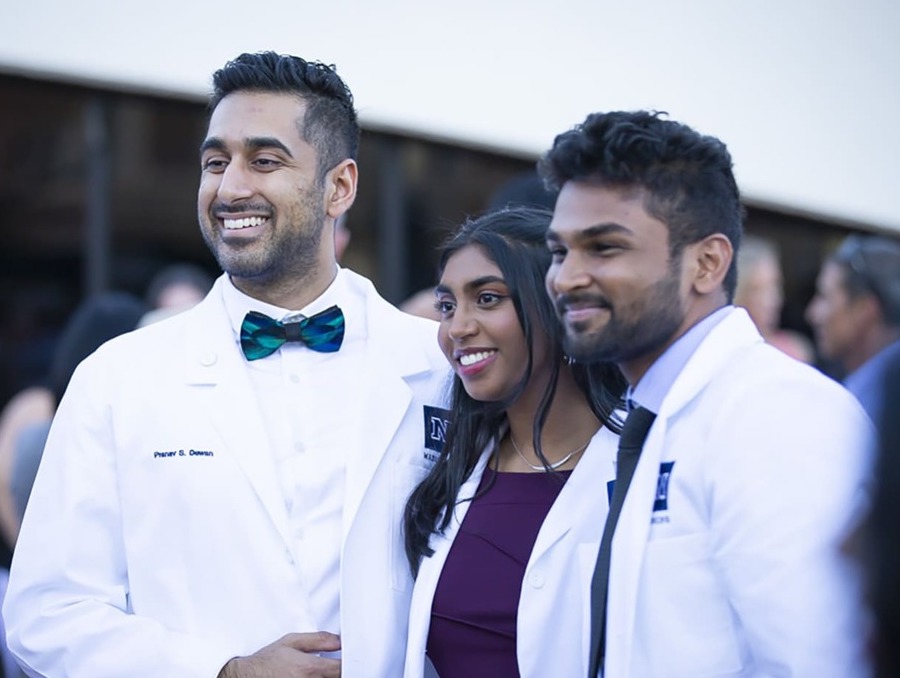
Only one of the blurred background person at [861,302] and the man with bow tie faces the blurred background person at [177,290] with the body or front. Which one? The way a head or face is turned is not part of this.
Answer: the blurred background person at [861,302]

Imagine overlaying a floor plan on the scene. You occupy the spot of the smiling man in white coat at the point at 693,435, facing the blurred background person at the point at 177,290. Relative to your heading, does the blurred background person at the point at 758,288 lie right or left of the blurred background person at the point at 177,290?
right

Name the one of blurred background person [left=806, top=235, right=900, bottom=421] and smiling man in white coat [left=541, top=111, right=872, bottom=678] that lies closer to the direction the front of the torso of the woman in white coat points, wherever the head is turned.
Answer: the smiling man in white coat

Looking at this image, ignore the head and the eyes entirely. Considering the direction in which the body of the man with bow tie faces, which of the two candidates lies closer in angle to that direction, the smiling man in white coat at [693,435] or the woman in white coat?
the smiling man in white coat

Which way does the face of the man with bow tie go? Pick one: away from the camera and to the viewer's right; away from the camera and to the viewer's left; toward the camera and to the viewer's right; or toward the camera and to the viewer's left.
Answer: toward the camera and to the viewer's left

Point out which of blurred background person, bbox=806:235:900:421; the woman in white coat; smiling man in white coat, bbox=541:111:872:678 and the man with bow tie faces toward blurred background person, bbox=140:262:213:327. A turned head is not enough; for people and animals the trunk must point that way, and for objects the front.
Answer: blurred background person, bbox=806:235:900:421

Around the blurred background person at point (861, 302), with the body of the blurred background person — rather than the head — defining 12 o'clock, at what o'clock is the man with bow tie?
The man with bow tie is roughly at 10 o'clock from the blurred background person.

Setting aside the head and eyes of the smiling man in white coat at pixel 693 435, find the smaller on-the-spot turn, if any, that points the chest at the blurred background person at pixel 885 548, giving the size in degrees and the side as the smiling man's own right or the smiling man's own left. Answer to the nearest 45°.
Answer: approximately 45° to the smiling man's own left

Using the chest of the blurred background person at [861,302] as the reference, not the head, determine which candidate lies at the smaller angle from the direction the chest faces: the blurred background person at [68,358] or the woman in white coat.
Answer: the blurred background person

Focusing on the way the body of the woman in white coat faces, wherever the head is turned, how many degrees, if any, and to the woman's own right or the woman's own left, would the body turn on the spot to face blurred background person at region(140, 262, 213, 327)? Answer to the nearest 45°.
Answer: approximately 90° to the woman's own right

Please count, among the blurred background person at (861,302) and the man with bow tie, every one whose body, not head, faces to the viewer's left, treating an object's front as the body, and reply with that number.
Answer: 1

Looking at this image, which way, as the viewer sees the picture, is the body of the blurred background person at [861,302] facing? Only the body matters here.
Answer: to the viewer's left

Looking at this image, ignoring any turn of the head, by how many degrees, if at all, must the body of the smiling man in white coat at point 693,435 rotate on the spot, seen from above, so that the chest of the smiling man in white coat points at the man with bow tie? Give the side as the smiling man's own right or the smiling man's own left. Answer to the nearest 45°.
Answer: approximately 90° to the smiling man's own right

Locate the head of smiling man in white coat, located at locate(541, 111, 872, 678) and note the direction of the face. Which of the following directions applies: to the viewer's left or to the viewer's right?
to the viewer's left

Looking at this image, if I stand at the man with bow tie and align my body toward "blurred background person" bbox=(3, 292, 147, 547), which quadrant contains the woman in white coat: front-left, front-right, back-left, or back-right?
back-right

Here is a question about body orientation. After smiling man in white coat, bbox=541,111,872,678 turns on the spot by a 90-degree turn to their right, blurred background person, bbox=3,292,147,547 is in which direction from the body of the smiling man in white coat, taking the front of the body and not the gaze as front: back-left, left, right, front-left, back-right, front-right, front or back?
front

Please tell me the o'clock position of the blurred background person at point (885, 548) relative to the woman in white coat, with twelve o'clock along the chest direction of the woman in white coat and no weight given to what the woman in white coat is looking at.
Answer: The blurred background person is roughly at 10 o'clock from the woman in white coat.
